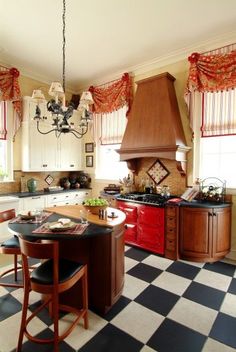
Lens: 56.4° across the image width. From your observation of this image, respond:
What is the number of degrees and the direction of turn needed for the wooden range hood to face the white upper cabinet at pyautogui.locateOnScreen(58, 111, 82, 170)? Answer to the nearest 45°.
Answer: approximately 90° to its right

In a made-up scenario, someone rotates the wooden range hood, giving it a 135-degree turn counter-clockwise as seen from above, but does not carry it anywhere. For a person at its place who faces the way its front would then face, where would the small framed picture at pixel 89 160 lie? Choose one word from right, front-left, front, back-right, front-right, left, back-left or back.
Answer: back-left

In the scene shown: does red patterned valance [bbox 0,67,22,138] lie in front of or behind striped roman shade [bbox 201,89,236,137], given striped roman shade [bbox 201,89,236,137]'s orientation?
in front

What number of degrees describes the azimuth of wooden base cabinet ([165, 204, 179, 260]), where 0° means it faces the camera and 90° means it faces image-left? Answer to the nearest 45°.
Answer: approximately 45°

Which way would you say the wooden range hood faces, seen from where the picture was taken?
facing the viewer and to the left of the viewer

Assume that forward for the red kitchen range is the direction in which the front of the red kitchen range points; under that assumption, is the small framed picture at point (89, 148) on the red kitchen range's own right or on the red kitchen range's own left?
on the red kitchen range's own right

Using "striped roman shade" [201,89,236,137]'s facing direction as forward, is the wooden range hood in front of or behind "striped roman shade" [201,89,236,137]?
in front

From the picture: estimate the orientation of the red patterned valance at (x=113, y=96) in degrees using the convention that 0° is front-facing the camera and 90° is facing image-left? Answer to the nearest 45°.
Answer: approximately 45°

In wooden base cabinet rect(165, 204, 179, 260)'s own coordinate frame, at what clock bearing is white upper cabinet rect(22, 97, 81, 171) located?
The white upper cabinet is roughly at 2 o'clock from the wooden base cabinet.

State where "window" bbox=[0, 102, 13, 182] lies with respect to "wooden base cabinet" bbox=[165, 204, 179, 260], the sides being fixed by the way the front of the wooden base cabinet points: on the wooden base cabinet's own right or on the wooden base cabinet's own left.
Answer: on the wooden base cabinet's own right

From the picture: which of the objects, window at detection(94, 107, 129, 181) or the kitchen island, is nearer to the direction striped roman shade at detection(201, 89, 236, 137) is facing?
the kitchen island

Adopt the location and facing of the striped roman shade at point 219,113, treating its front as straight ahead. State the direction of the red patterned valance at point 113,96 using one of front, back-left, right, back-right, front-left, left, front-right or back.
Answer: front-right

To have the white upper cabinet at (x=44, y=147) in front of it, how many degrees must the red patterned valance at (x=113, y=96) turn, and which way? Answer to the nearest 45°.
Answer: approximately 45° to its right
